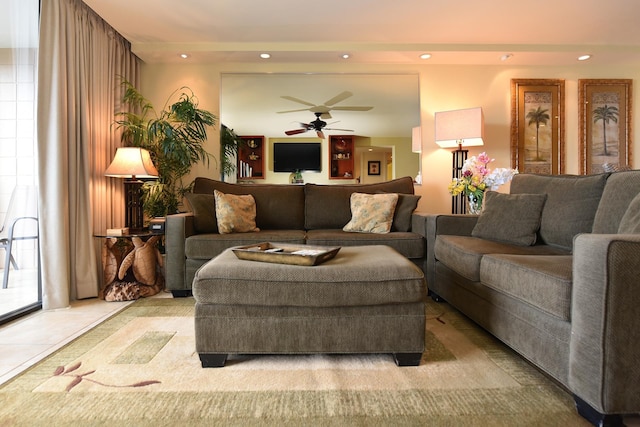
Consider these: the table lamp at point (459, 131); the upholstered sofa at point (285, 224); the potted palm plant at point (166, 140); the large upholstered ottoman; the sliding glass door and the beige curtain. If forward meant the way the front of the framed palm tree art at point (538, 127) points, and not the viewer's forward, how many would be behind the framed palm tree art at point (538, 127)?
0

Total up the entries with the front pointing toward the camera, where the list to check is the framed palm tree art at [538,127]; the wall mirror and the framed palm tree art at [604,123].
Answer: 3

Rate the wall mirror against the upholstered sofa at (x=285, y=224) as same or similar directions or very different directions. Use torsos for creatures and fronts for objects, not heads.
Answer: same or similar directions

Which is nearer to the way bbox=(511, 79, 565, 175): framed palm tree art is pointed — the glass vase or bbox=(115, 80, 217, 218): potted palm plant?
the glass vase

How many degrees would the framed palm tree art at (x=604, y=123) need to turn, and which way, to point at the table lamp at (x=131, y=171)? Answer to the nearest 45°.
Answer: approximately 45° to its right

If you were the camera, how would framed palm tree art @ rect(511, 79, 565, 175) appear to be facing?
facing the viewer

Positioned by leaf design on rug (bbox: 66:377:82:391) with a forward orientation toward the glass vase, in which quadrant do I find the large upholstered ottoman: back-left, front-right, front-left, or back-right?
front-right

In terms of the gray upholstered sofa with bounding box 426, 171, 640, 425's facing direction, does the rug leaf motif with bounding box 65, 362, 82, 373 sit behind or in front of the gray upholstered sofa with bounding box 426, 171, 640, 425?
in front

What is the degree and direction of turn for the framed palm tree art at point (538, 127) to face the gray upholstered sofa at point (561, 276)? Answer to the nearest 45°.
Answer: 0° — it already faces it

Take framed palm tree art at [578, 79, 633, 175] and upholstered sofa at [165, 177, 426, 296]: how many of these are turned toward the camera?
2

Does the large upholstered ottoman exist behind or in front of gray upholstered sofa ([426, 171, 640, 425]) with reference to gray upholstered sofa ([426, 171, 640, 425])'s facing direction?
in front

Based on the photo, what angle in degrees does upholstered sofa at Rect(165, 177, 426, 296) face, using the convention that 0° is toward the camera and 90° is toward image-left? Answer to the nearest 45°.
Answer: approximately 0°

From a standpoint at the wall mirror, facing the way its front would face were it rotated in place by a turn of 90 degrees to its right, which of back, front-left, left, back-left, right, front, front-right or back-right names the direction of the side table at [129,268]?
front-left

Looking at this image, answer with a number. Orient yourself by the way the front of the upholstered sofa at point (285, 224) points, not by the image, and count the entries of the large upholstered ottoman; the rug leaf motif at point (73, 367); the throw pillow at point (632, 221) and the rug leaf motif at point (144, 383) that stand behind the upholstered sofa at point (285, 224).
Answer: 0

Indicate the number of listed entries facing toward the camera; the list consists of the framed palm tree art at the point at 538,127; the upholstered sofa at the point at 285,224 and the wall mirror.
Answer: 3

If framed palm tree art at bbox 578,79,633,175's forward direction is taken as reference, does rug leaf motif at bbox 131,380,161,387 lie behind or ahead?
ahead

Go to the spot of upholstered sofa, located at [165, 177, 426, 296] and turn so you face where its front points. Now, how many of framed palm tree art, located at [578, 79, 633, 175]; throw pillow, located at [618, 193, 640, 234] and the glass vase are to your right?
0

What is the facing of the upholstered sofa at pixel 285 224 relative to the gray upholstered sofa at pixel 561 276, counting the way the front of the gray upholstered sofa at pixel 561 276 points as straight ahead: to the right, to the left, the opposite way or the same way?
to the left

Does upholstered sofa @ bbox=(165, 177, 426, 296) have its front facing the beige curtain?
no

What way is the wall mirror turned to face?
toward the camera
